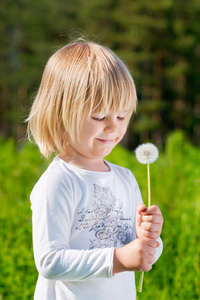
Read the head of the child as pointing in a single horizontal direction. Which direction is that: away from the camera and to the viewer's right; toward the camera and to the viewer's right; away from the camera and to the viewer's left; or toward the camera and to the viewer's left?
toward the camera and to the viewer's right

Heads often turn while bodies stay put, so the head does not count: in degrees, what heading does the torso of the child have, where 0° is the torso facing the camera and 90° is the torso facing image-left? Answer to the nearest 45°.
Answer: approximately 315°
